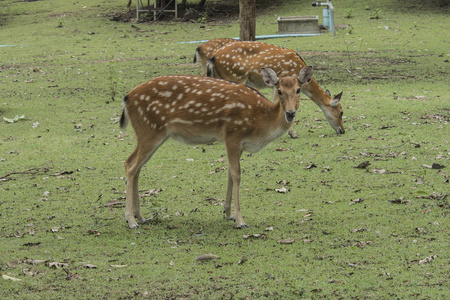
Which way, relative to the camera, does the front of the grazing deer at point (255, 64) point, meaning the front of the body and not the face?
to the viewer's right

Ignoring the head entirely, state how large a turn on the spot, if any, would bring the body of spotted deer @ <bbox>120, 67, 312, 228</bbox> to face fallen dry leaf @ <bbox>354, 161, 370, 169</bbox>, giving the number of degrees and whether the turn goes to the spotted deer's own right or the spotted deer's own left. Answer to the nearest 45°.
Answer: approximately 45° to the spotted deer's own left

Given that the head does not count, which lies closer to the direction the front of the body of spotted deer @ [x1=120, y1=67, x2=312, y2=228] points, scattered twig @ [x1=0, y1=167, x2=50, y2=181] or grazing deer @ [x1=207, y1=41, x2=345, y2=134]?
the grazing deer

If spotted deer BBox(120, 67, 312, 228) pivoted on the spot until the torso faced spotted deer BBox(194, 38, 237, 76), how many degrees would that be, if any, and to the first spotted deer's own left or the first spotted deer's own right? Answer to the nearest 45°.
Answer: approximately 90° to the first spotted deer's own left

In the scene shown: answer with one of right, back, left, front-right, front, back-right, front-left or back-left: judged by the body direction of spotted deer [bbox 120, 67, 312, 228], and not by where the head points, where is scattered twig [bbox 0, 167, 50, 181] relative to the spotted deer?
back-left

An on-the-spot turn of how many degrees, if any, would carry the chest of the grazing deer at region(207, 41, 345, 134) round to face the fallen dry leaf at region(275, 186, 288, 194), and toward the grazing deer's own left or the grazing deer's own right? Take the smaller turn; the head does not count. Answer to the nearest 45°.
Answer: approximately 90° to the grazing deer's own right

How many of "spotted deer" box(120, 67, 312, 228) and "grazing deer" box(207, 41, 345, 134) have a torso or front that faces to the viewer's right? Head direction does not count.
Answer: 2

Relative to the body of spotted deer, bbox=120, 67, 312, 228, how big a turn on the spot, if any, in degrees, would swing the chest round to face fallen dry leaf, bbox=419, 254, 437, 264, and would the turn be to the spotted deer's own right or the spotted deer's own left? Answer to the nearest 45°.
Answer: approximately 45° to the spotted deer's own right

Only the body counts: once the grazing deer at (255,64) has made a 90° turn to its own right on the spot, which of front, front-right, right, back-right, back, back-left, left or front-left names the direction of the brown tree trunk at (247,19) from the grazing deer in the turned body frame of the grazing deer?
back

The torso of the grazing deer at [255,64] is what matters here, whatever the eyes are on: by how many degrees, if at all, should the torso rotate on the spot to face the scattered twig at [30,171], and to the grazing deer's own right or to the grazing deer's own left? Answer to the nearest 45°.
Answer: approximately 135° to the grazing deer's own right

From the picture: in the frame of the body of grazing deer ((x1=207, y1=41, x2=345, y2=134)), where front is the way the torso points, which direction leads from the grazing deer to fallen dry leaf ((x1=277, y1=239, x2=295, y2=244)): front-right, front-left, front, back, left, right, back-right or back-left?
right

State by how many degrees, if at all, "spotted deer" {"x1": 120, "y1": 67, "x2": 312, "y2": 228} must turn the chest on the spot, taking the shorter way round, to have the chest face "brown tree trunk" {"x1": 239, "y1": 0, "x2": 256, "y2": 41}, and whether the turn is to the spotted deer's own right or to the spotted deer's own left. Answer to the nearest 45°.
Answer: approximately 90° to the spotted deer's own left

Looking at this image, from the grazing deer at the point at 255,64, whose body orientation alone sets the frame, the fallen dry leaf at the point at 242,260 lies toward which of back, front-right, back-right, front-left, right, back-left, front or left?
right

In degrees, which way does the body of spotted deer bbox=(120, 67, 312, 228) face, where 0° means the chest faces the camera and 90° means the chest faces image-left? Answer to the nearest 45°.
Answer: approximately 270°
